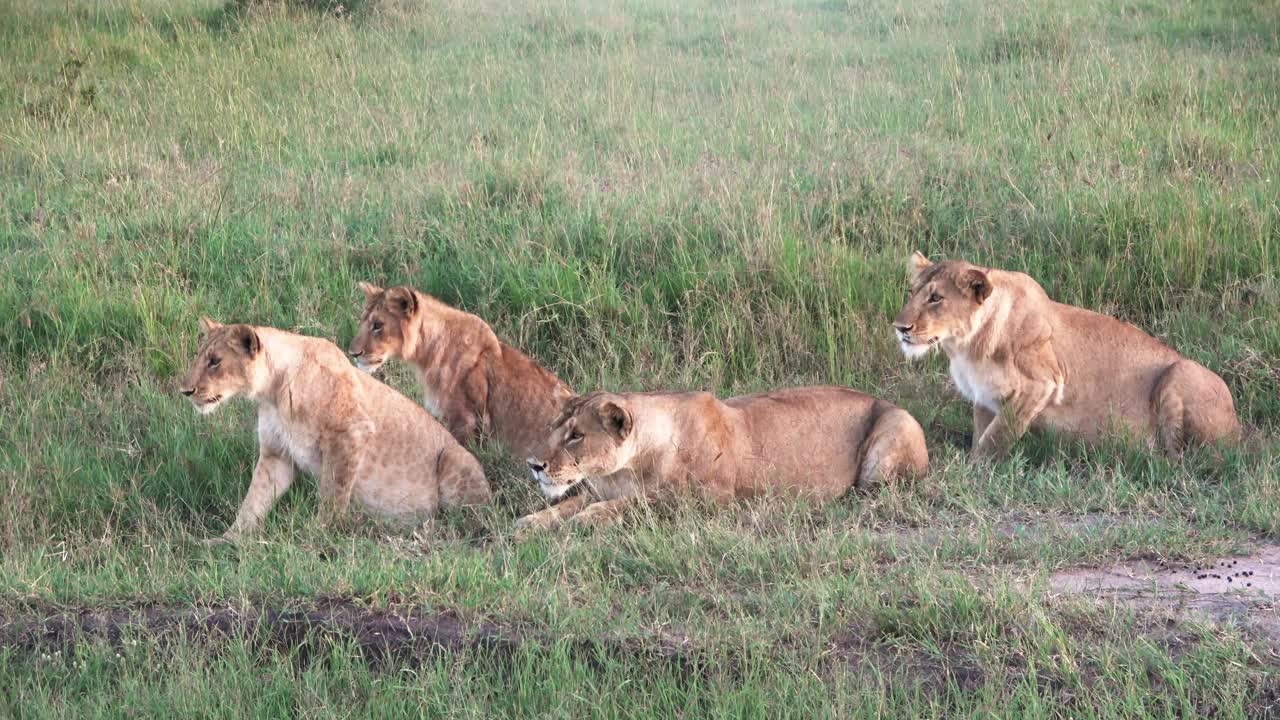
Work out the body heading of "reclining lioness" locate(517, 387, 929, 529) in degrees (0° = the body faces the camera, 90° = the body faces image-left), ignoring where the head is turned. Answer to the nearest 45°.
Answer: approximately 90°

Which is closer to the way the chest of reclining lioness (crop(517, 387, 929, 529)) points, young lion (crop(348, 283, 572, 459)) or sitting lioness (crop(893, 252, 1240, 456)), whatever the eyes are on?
the young lion

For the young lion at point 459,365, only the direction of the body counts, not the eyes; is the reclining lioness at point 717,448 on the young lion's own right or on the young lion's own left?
on the young lion's own left

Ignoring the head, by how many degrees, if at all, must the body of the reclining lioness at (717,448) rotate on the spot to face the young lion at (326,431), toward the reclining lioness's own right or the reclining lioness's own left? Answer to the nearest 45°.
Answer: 0° — it already faces it

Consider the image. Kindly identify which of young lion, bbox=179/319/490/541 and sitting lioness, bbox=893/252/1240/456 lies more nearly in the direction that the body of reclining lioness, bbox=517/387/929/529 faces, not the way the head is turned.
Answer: the young lion

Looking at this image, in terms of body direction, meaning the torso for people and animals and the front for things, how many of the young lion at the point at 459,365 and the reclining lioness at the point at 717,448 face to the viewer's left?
2

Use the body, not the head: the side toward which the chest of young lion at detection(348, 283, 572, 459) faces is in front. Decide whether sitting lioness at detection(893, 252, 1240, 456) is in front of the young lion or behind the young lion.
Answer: behind

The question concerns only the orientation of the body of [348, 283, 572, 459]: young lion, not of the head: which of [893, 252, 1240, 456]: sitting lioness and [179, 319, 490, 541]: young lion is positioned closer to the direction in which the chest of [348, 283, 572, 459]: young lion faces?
the young lion

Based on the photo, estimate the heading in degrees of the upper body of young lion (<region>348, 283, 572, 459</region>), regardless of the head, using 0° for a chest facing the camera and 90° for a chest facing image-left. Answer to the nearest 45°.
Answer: approximately 90°
